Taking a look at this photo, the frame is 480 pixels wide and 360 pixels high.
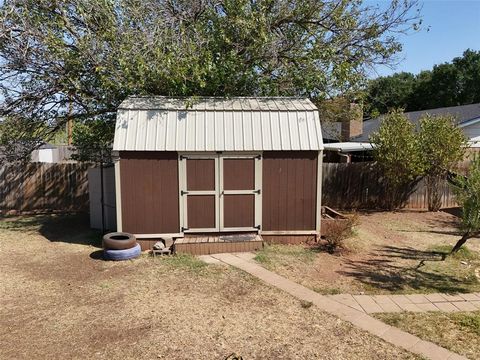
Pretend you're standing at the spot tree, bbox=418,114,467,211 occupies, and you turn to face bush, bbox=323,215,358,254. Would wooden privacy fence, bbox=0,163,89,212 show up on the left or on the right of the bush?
right

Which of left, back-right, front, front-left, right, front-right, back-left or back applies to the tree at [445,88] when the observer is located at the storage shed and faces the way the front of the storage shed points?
back-left

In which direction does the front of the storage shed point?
toward the camera

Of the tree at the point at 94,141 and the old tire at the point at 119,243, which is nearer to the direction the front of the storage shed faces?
the old tire

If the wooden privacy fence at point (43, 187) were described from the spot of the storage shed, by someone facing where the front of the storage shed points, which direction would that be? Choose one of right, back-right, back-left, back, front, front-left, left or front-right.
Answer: back-right

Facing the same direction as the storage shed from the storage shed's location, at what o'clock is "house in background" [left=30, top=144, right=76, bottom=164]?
The house in background is roughly at 5 o'clock from the storage shed.

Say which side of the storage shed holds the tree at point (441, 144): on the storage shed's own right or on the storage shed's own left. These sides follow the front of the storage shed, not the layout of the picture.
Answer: on the storage shed's own left

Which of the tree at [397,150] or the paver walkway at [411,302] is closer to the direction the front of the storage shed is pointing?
the paver walkway

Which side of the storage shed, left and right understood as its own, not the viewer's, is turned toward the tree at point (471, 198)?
left

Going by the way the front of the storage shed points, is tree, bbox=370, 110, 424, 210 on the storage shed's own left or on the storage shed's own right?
on the storage shed's own left

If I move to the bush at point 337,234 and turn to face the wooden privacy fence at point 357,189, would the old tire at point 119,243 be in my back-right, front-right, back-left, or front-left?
back-left

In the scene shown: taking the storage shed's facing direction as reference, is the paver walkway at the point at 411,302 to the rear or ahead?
ahead

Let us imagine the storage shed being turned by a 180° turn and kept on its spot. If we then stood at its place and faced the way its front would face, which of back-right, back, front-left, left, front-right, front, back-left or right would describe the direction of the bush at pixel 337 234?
right

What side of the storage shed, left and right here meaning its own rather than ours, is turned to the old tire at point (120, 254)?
right

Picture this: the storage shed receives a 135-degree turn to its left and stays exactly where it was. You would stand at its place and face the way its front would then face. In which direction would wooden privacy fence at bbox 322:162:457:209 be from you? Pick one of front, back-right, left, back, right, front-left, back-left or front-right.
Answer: front
